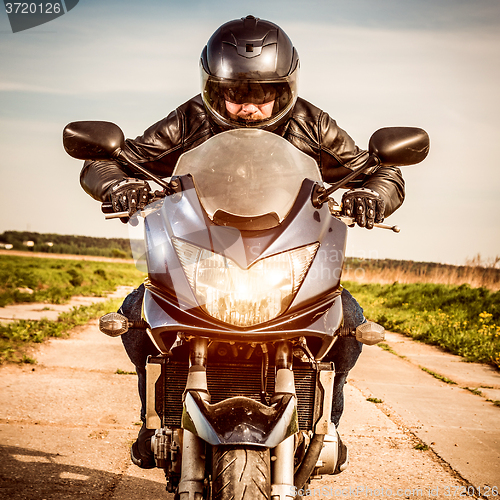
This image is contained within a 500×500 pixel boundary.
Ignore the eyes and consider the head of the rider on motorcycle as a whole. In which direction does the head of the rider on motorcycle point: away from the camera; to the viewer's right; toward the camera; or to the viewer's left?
toward the camera

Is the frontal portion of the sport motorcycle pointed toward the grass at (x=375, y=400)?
no

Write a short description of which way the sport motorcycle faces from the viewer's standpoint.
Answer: facing the viewer

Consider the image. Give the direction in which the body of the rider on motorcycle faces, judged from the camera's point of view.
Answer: toward the camera
